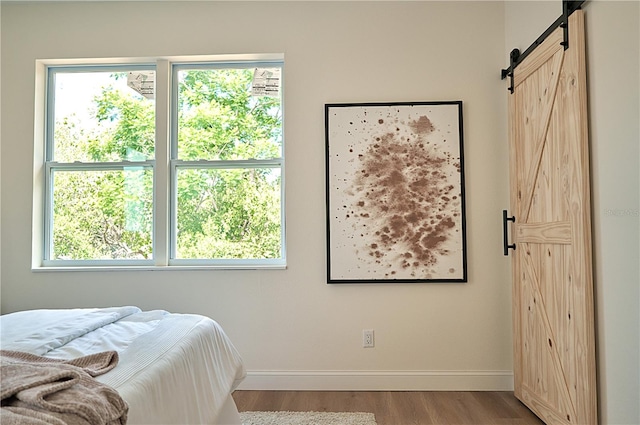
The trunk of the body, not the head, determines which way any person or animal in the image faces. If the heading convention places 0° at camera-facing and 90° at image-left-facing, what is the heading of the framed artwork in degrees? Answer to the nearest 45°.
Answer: approximately 0°

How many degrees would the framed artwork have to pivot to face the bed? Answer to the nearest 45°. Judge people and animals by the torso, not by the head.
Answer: approximately 45° to its right
